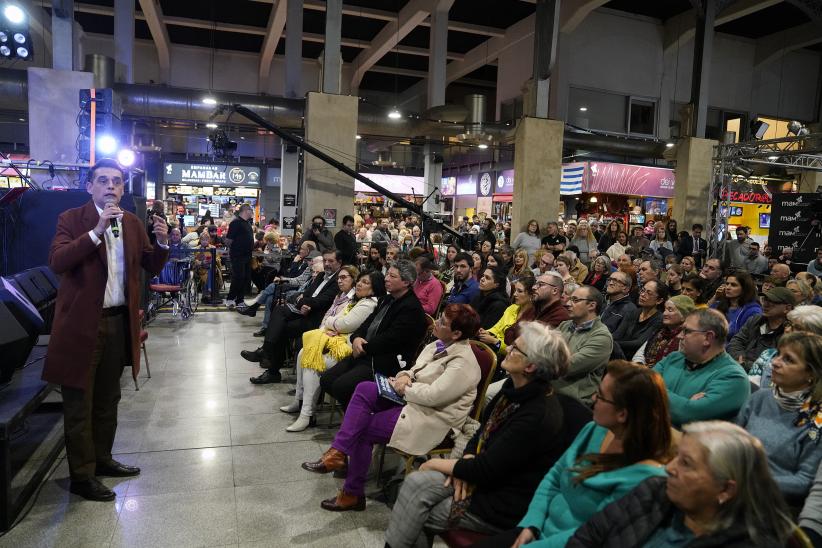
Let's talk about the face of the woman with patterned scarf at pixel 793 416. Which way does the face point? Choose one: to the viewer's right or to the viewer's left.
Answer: to the viewer's left

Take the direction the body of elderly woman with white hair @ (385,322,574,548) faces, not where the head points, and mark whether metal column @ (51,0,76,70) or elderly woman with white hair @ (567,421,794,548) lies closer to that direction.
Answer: the metal column

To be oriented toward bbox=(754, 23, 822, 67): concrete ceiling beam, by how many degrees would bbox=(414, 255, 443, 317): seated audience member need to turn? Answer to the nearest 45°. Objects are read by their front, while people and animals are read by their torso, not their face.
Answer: approximately 180°

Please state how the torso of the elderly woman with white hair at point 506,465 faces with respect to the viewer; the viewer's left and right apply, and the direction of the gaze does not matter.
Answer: facing to the left of the viewer

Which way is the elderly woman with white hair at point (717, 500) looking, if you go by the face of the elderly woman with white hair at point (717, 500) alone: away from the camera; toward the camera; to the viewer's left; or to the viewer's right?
to the viewer's left

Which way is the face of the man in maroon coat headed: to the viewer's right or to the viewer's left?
to the viewer's right

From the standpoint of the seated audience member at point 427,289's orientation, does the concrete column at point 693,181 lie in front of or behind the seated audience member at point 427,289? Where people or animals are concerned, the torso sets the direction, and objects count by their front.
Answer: behind

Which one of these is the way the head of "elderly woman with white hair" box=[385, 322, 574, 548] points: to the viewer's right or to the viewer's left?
to the viewer's left
